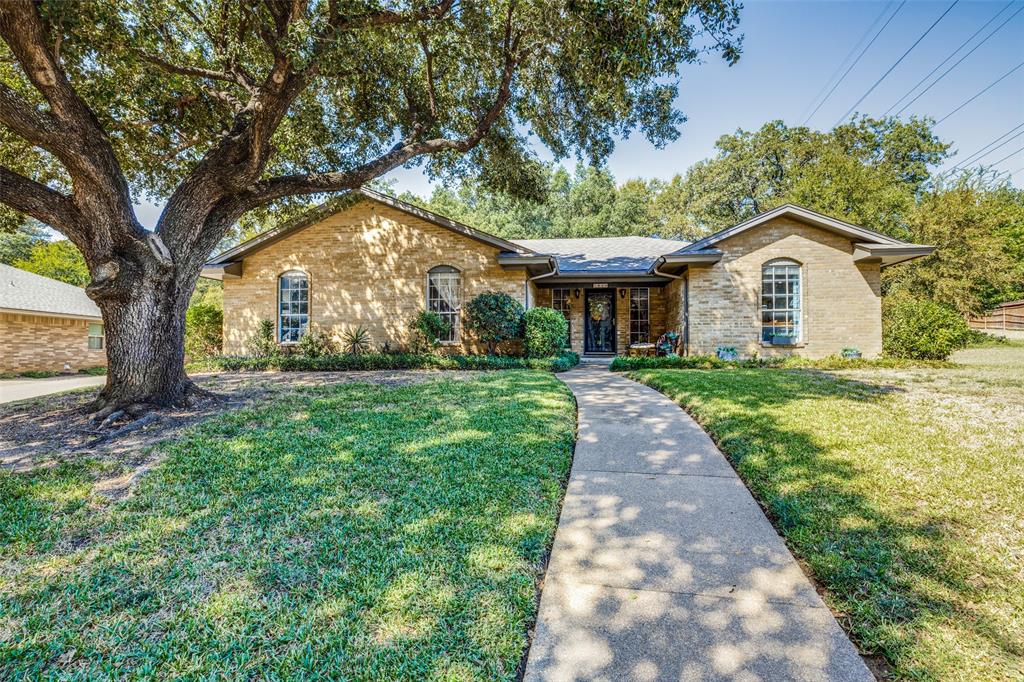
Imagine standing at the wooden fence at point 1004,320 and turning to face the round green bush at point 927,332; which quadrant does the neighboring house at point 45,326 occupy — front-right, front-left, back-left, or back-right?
front-right

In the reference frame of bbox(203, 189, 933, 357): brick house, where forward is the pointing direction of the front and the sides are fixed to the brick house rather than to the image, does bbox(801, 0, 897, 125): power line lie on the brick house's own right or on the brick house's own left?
on the brick house's own left

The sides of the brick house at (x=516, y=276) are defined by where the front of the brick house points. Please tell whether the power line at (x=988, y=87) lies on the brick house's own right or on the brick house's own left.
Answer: on the brick house's own left

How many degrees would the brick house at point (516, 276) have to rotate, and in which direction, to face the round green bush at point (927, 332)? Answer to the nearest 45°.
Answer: approximately 90° to its left

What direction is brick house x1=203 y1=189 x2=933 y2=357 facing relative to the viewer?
toward the camera

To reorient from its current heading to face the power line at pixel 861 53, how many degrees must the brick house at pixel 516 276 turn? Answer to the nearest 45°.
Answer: approximately 90° to its left

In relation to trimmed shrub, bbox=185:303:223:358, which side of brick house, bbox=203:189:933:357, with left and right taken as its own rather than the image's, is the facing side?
right

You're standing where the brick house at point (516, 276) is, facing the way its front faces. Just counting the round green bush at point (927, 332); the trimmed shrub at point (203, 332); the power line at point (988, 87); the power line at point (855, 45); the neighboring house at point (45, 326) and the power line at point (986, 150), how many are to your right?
2

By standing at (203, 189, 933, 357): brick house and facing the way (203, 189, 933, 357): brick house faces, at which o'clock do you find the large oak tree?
The large oak tree is roughly at 1 o'clock from the brick house.

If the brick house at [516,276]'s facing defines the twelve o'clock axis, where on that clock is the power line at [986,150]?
The power line is roughly at 8 o'clock from the brick house.
